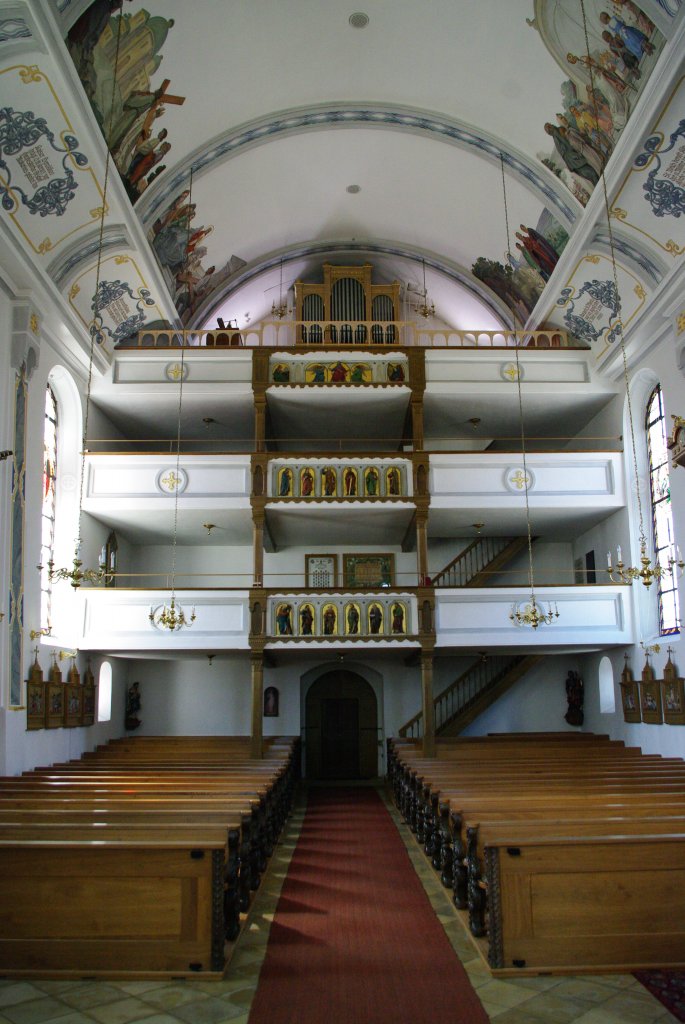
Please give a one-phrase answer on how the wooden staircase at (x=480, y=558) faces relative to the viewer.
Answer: facing to the left of the viewer

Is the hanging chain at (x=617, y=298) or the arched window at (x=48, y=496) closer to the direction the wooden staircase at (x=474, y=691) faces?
the arched window

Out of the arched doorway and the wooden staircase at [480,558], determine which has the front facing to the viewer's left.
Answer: the wooden staircase

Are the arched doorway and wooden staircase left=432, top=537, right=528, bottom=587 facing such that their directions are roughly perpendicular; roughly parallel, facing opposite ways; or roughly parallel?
roughly perpendicular

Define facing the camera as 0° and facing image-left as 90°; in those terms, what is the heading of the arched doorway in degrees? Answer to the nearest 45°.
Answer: approximately 0°

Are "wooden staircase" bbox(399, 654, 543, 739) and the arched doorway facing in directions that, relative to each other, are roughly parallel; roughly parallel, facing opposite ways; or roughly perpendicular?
roughly perpendicular

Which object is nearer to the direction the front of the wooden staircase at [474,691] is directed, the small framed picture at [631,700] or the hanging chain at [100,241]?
the hanging chain
